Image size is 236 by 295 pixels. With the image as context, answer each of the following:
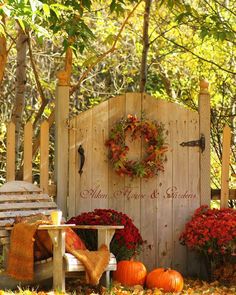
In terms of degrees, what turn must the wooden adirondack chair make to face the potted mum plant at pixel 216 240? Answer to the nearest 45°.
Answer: approximately 45° to its left

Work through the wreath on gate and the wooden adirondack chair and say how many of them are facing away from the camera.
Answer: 0

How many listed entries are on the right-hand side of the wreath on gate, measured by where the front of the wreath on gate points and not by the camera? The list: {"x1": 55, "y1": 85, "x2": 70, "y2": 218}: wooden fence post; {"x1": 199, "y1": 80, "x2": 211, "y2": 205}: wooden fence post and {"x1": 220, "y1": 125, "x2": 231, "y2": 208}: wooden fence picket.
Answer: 1

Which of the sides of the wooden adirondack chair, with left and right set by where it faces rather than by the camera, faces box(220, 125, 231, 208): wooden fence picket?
left

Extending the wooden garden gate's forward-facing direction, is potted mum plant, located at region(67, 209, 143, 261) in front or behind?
in front

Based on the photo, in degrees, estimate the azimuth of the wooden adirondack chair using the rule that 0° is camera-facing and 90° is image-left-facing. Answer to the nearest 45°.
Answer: approximately 315°

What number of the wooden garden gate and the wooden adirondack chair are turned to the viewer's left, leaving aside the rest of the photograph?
0

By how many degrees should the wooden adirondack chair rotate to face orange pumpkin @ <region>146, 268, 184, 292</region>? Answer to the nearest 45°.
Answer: approximately 45° to its left

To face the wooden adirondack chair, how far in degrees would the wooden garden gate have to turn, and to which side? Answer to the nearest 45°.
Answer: approximately 45° to its right

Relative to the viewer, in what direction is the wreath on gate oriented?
toward the camera

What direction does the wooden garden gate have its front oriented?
toward the camera

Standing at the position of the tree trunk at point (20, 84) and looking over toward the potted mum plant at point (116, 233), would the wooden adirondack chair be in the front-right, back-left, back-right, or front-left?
front-right

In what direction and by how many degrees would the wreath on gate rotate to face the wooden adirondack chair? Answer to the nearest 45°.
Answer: approximately 45° to its right

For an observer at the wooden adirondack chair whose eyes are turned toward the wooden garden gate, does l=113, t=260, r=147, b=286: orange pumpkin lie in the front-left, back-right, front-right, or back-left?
front-right
